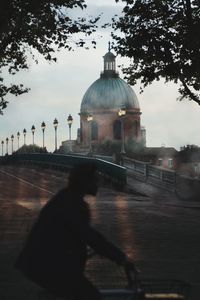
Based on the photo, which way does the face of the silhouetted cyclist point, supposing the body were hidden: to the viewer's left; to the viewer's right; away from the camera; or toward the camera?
to the viewer's right

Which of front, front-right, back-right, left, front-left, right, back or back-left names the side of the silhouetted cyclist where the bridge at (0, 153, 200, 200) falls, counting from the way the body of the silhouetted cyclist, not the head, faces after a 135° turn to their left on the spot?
front-right

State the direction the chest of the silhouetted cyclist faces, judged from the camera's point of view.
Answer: to the viewer's right
